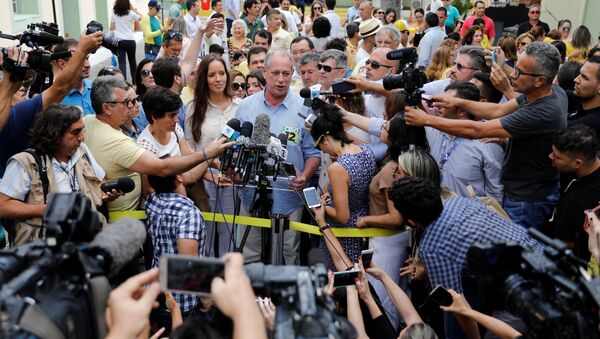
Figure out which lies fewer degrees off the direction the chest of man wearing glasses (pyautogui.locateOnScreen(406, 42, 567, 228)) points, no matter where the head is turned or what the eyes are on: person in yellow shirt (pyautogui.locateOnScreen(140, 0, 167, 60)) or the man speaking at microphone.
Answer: the man speaking at microphone

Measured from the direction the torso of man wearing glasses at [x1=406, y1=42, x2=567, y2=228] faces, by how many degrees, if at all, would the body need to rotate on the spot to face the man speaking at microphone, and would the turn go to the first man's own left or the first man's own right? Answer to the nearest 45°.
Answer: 0° — they already face them

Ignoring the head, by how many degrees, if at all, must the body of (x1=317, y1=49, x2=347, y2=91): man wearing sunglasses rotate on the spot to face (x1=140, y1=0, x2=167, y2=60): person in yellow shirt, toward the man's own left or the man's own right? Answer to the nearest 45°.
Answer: approximately 90° to the man's own right

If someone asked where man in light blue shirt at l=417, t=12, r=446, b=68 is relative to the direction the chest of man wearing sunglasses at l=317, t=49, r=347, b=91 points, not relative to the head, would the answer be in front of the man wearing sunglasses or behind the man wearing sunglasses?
behind

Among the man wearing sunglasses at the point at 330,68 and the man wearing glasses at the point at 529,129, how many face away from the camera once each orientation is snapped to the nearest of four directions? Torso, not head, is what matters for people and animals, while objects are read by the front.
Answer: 0

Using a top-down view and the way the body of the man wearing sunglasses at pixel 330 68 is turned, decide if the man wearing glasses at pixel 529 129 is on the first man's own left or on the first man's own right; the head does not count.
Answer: on the first man's own left

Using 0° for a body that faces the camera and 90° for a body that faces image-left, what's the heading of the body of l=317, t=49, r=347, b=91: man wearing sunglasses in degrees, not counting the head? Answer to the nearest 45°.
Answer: approximately 45°

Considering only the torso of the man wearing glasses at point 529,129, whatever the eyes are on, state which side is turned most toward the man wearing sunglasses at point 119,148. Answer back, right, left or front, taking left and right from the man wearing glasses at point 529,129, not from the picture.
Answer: front

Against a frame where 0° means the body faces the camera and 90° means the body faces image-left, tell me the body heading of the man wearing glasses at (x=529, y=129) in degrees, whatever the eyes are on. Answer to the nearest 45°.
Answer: approximately 90°

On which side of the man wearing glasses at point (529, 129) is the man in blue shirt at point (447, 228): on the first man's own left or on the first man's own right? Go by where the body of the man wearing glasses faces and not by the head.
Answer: on the first man's own left

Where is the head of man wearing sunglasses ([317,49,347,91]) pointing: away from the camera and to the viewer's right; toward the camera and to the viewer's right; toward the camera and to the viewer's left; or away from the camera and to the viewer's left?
toward the camera and to the viewer's left

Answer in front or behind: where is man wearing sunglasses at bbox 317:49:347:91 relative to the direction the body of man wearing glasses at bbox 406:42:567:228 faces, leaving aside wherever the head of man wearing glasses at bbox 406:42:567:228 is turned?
in front

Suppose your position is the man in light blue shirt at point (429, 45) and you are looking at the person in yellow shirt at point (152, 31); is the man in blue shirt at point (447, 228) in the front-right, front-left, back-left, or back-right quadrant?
back-left

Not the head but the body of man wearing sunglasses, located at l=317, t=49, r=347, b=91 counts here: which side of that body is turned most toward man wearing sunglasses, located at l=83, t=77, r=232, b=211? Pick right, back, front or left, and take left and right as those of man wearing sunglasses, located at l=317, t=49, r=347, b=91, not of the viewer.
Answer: front

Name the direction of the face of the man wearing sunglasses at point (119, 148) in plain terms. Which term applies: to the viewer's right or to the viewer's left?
to the viewer's right
